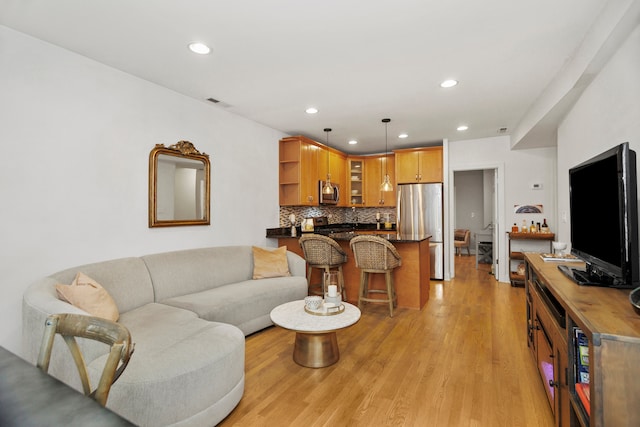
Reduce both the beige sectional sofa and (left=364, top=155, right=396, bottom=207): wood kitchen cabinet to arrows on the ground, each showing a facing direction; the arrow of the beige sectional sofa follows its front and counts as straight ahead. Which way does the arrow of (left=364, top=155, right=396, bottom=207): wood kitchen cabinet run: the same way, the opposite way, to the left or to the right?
to the right

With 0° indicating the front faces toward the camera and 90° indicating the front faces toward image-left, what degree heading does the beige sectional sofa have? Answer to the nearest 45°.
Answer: approximately 315°

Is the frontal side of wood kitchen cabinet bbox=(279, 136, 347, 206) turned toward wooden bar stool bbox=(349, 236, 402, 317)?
yes

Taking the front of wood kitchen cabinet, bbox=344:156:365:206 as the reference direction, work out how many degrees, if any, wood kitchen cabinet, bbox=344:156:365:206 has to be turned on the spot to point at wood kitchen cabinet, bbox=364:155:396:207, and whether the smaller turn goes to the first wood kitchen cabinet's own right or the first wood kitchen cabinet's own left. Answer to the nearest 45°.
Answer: approximately 90° to the first wood kitchen cabinet's own left

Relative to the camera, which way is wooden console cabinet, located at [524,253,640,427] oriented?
to the viewer's left

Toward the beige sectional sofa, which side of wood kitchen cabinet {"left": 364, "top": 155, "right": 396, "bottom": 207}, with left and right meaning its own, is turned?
front

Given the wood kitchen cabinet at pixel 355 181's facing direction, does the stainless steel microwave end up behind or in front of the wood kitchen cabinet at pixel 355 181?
in front

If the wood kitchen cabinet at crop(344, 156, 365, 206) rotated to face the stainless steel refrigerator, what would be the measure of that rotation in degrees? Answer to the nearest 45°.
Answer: approximately 45° to its left

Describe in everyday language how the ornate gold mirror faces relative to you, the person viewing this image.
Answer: facing the viewer and to the right of the viewer

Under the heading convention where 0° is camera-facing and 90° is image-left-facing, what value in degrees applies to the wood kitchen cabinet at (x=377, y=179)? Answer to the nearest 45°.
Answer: approximately 0°
